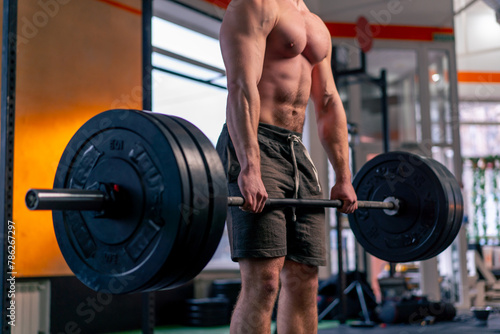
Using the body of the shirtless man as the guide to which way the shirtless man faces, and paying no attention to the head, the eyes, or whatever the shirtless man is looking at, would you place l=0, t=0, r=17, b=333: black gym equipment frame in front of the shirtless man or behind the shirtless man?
behind

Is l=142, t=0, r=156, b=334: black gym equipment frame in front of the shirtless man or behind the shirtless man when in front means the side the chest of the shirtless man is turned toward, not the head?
behind

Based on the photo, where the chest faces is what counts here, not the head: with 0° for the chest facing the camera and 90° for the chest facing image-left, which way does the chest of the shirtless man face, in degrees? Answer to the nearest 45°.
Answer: approximately 315°

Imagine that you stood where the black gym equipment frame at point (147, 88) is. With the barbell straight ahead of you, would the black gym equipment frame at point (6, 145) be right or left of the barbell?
right
